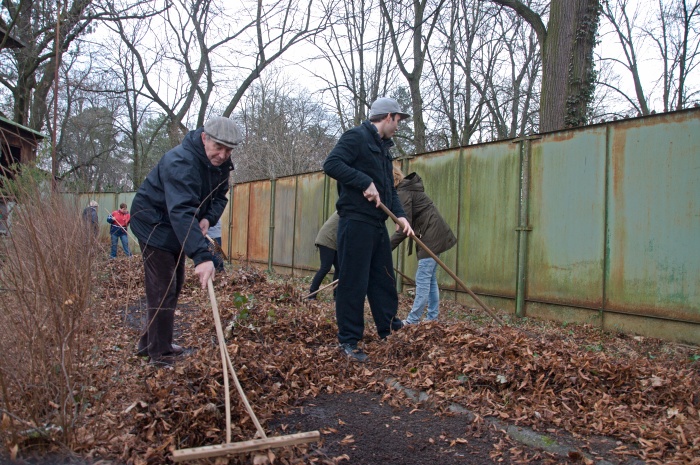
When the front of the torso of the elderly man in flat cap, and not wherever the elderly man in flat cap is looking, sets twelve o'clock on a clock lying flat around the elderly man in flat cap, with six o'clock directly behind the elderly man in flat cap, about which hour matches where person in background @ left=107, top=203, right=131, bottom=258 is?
The person in background is roughly at 7 o'clock from the elderly man in flat cap.

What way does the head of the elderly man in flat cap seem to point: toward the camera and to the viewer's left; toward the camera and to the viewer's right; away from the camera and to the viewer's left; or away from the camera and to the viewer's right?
toward the camera and to the viewer's right

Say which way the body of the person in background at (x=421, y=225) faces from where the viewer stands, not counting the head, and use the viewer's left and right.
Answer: facing to the left of the viewer

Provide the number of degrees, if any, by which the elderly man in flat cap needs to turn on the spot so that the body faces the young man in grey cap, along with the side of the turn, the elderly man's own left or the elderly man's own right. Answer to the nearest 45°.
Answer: approximately 45° to the elderly man's own left

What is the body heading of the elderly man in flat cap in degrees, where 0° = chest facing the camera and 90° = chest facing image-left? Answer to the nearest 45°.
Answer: approximately 315°

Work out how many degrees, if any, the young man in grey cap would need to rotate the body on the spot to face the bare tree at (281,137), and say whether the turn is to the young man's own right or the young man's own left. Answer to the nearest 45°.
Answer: approximately 135° to the young man's own left

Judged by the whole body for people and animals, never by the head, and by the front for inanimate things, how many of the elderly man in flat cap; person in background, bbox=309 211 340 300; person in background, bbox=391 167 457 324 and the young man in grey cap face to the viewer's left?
1

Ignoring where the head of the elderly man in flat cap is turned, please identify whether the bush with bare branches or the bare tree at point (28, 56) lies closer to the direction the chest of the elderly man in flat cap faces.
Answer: the bush with bare branches

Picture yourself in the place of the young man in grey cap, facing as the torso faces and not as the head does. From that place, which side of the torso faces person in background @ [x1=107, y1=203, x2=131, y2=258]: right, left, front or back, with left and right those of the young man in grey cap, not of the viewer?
back

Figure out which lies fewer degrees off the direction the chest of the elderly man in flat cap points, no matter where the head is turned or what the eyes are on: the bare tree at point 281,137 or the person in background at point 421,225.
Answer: the person in background

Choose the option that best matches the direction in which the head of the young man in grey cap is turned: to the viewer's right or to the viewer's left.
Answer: to the viewer's right

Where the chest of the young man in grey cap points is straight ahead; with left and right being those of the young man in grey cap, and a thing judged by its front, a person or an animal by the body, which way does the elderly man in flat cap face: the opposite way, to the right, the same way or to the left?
the same way

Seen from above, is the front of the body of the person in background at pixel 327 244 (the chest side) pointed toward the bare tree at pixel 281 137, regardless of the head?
no
